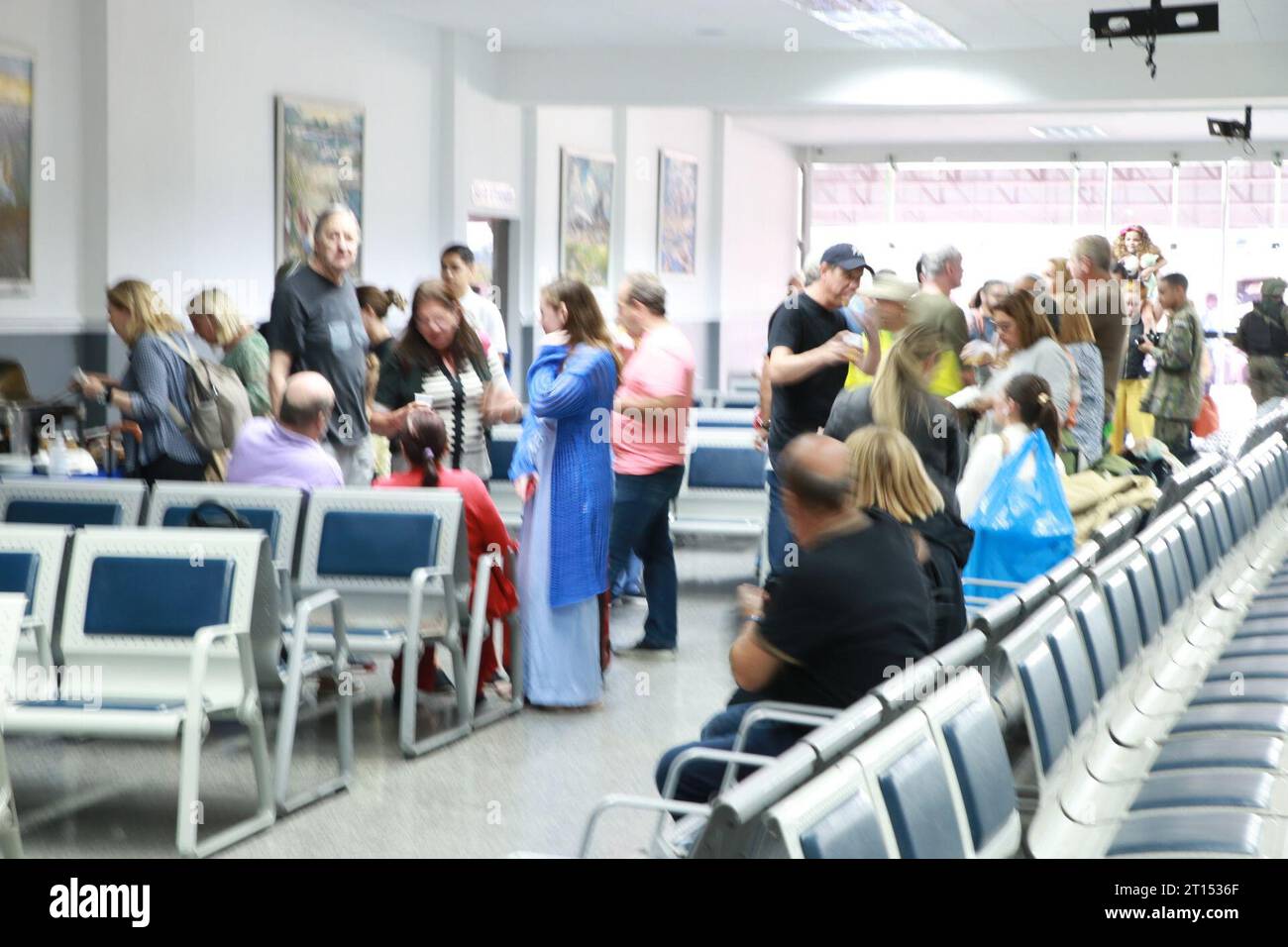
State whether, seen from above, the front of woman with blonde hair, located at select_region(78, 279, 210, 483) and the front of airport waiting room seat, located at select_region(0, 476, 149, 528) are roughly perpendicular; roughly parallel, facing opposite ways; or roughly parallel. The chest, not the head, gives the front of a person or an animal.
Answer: roughly perpendicular

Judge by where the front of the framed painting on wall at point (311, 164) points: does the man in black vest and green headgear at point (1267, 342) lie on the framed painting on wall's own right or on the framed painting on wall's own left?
on the framed painting on wall's own left

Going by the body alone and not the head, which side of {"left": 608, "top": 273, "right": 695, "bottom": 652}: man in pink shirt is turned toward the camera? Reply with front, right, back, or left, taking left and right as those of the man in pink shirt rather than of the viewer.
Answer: left

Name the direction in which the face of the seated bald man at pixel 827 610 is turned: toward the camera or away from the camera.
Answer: away from the camera

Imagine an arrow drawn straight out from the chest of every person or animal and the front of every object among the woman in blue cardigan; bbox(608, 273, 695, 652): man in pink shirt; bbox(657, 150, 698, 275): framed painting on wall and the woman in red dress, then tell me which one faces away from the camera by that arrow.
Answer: the woman in red dress

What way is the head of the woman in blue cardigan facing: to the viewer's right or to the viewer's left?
to the viewer's left

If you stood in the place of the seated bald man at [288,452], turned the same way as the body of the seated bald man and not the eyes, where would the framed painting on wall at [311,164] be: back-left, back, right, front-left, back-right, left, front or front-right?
front-left

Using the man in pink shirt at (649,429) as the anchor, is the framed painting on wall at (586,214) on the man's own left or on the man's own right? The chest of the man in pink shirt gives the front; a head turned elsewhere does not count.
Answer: on the man's own right

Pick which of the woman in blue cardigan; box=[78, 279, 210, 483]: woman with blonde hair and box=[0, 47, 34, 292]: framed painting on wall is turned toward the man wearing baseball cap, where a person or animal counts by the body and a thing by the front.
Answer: the framed painting on wall

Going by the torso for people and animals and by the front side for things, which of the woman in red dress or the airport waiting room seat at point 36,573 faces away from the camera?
the woman in red dress

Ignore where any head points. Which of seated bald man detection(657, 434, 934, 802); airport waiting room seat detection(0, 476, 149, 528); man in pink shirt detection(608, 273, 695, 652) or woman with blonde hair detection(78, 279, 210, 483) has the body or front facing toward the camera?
the airport waiting room seat

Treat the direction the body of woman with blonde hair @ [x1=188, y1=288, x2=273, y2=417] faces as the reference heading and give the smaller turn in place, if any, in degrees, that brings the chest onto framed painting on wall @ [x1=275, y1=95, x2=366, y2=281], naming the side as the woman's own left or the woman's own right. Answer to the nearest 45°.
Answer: approximately 90° to the woman's own right

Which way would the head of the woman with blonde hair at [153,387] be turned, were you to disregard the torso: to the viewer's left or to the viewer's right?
to the viewer's left
